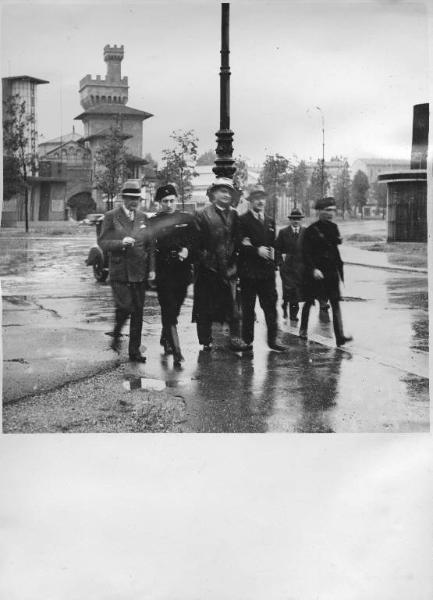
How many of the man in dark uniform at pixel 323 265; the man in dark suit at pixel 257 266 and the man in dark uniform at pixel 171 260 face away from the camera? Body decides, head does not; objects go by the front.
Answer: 0

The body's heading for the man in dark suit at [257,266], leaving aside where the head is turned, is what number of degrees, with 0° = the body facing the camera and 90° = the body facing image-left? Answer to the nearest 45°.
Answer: approximately 315°

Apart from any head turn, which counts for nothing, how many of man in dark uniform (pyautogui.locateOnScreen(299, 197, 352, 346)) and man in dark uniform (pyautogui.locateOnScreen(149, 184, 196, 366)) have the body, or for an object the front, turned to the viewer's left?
0

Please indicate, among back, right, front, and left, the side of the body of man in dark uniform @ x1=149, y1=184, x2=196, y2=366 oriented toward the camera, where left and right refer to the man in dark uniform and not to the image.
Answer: front

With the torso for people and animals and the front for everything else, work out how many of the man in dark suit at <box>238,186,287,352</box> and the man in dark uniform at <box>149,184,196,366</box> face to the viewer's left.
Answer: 0
